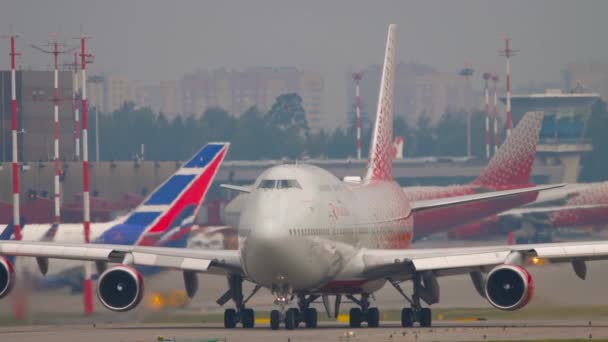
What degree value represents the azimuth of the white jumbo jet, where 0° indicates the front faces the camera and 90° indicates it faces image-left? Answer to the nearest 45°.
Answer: approximately 0°
